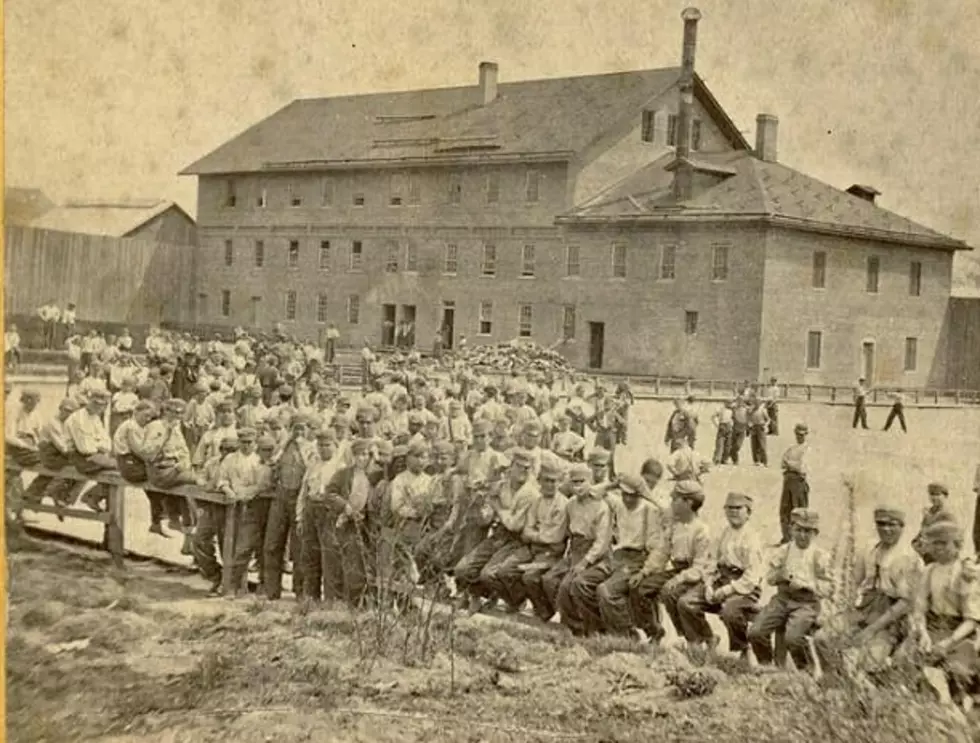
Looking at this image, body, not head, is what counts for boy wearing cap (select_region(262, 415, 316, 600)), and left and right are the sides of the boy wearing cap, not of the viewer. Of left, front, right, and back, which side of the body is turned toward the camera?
front

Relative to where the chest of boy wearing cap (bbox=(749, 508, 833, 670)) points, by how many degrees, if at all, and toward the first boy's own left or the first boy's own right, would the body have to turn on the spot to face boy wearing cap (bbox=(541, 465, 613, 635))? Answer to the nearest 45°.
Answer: approximately 90° to the first boy's own right

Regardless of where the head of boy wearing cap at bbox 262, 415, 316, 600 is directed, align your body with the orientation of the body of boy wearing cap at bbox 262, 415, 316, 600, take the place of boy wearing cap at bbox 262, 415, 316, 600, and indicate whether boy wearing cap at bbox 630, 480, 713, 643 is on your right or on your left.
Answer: on your left

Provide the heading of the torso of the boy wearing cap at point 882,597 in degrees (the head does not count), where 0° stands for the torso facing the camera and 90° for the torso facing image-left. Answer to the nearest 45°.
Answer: approximately 45°

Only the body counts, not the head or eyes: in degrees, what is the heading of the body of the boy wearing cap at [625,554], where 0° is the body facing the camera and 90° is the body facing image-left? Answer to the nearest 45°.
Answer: approximately 45°

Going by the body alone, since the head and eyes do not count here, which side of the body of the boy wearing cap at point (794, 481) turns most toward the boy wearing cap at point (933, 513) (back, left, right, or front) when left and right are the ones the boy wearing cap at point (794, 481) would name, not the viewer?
left

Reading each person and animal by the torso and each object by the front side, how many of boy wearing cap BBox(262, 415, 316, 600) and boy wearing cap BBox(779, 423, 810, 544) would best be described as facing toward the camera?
2

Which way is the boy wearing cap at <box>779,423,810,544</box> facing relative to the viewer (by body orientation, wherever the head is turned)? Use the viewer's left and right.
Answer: facing the viewer

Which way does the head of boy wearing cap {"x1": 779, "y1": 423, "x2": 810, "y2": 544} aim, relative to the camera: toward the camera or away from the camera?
toward the camera

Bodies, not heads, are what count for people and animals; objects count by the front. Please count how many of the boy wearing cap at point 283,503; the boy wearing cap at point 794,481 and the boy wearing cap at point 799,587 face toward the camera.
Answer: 3

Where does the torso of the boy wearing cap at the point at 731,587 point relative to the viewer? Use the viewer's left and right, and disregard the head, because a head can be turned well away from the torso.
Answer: facing the viewer and to the left of the viewer

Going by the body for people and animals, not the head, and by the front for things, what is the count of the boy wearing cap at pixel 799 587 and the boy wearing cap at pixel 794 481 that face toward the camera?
2

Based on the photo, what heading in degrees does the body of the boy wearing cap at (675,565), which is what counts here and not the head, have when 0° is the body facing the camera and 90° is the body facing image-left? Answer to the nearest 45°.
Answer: approximately 45°

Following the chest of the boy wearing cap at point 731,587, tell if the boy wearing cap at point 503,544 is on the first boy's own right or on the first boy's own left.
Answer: on the first boy's own right

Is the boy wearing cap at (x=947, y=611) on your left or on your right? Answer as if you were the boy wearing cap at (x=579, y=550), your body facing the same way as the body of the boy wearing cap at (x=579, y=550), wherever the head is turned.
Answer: on your left

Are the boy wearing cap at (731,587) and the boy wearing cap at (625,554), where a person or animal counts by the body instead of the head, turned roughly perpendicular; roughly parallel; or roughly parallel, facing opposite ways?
roughly parallel
